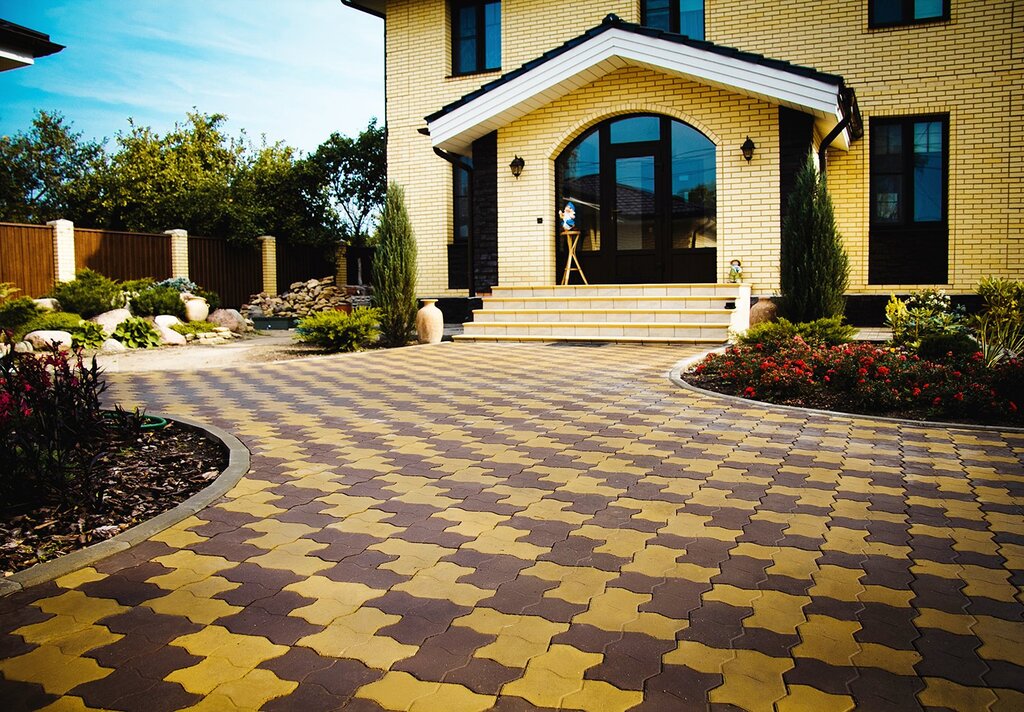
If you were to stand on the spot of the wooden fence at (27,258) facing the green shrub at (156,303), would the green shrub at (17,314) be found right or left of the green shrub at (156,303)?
right

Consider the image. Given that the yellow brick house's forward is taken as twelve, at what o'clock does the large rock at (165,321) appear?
The large rock is roughly at 3 o'clock from the yellow brick house.

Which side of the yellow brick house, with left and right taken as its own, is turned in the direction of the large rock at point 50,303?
right

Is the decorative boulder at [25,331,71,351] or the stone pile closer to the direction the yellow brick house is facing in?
the decorative boulder

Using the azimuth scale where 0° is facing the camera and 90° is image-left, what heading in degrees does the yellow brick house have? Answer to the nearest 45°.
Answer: approximately 0°

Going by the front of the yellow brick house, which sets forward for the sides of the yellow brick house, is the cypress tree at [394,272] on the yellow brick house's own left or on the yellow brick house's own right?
on the yellow brick house's own right

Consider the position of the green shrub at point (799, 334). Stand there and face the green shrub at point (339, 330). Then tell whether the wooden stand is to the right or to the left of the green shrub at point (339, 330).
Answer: right

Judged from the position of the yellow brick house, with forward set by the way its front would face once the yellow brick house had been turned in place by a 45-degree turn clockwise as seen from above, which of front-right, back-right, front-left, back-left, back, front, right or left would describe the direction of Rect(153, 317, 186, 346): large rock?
front-right

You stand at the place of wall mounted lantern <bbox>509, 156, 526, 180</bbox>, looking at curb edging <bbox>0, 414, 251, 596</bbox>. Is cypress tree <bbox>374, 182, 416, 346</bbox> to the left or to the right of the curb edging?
right
